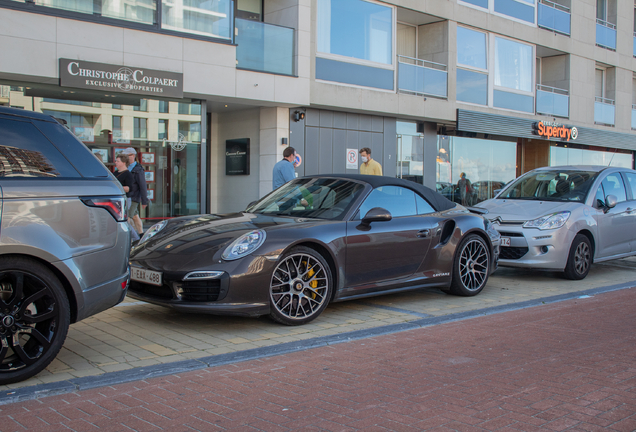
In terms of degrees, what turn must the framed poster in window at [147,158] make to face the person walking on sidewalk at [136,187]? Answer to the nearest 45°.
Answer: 0° — it already faces them

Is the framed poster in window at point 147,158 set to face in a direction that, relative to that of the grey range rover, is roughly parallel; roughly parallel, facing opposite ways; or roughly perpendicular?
roughly perpendicular

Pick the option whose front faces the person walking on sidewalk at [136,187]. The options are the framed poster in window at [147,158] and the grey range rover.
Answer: the framed poster in window

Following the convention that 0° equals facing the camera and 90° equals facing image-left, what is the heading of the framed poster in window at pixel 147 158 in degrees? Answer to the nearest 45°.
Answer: approximately 0°

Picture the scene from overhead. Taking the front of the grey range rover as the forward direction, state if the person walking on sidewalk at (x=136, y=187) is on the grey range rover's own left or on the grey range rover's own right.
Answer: on the grey range rover's own right

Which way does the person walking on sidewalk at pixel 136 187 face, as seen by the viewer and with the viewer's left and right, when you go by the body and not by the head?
facing to the left of the viewer

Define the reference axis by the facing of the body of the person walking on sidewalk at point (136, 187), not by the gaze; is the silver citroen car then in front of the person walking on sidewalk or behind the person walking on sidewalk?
behind

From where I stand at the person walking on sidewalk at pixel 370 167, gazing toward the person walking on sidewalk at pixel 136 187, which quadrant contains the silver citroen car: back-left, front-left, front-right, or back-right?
back-left
